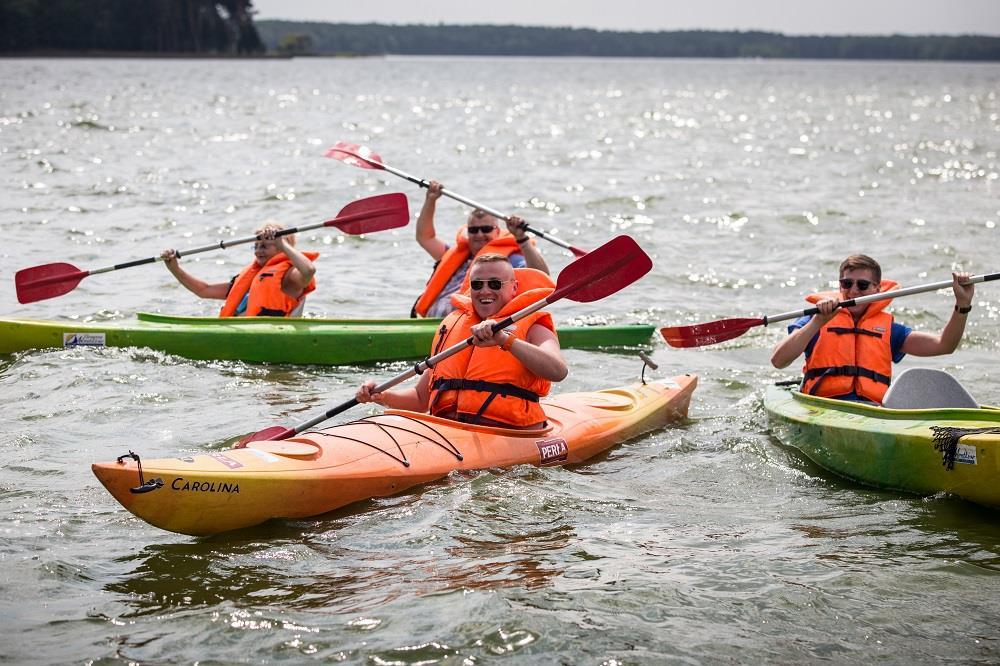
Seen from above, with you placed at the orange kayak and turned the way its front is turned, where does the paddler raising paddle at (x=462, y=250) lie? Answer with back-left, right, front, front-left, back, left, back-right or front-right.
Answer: back-right

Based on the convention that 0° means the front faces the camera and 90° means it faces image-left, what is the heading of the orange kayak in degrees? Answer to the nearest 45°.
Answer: approximately 45°

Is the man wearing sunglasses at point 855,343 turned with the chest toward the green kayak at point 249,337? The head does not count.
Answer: no

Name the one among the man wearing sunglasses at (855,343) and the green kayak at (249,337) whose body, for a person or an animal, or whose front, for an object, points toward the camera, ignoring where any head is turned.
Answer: the man wearing sunglasses

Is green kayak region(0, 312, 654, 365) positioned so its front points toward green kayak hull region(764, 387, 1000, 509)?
no

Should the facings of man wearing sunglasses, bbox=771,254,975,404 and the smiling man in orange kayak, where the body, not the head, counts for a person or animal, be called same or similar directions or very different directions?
same or similar directions

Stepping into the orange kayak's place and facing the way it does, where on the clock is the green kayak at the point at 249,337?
The green kayak is roughly at 4 o'clock from the orange kayak.

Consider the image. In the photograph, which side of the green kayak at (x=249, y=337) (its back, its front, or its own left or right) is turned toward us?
left

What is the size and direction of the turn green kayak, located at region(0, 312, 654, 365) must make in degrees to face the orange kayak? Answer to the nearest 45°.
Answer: approximately 90° to its left

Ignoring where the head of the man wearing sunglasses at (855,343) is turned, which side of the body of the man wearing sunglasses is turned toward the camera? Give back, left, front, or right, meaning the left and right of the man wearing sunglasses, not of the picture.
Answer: front

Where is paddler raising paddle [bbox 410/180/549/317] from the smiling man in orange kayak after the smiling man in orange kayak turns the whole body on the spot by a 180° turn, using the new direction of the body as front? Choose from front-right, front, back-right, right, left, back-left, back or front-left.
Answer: front-left

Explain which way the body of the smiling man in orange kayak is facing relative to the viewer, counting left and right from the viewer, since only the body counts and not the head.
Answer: facing the viewer and to the left of the viewer

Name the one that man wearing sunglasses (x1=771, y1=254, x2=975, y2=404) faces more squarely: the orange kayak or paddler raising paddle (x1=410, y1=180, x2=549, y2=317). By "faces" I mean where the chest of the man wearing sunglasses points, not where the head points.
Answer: the orange kayak

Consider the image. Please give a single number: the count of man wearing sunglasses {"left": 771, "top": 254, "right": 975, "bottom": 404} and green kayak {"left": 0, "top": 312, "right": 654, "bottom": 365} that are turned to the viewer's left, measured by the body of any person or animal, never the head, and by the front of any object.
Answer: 1

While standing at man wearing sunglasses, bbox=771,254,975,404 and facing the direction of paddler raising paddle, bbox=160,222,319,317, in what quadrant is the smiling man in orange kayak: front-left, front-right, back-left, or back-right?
front-left
